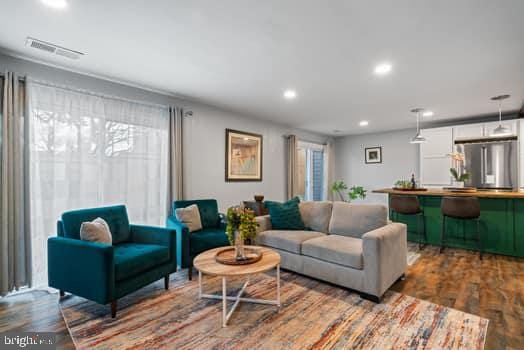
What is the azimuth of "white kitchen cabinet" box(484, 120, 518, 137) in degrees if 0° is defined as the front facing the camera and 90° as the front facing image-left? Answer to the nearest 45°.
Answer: approximately 0°

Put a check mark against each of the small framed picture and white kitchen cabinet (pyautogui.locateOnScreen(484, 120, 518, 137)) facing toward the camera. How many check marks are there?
2

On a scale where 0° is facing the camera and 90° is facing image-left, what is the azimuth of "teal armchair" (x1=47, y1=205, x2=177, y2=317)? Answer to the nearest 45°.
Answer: approximately 315°

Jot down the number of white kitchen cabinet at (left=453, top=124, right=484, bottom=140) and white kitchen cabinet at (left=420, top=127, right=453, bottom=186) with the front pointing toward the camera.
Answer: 2

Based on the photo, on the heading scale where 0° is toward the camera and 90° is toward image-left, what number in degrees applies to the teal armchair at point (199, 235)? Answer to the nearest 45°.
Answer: approximately 315°

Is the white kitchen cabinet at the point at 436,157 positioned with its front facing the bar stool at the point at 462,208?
yes
